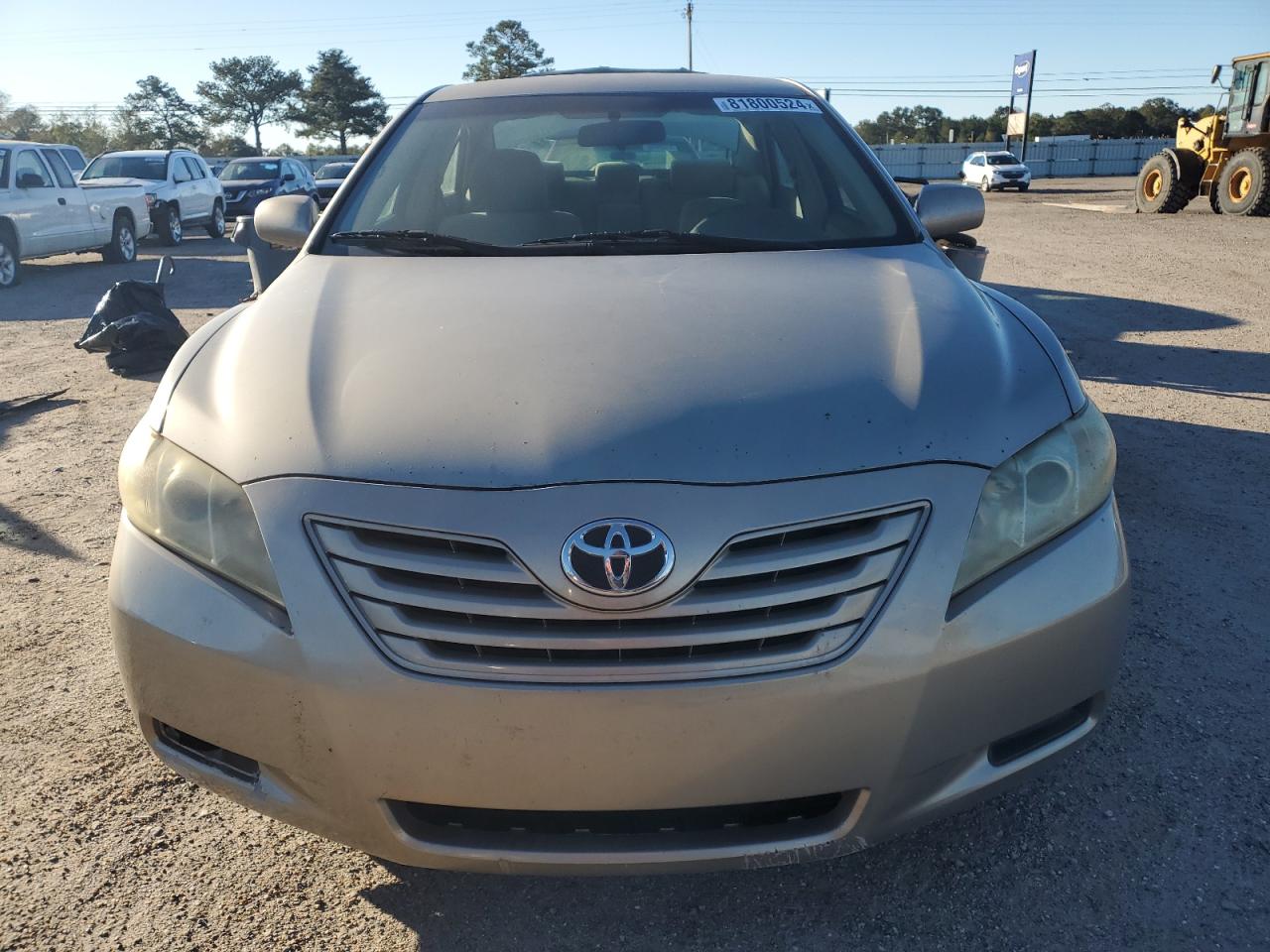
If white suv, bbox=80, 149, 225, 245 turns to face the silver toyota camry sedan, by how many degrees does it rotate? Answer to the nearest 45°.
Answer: approximately 45° to its left

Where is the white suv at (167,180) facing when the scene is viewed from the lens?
facing the viewer and to the left of the viewer

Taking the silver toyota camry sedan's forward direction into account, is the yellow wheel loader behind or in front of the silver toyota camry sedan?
behind

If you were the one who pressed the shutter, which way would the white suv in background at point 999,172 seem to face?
facing the viewer and to the right of the viewer

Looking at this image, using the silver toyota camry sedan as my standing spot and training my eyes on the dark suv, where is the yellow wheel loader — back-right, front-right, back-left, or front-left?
front-right

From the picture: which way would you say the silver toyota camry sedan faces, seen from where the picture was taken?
facing the viewer

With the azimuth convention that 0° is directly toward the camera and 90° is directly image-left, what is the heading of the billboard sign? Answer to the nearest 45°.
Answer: approximately 45°

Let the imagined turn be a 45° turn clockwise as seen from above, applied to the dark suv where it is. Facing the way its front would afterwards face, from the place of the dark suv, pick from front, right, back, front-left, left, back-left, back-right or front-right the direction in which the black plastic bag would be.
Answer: left

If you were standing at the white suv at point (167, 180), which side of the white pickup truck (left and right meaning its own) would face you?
back

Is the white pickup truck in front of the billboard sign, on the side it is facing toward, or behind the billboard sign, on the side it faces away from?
in front

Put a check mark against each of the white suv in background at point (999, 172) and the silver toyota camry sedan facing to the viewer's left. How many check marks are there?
0

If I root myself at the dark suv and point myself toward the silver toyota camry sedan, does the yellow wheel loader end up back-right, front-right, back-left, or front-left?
front-left

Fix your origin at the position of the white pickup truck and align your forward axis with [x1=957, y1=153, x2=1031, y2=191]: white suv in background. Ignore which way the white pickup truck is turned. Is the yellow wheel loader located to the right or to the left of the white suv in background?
right
